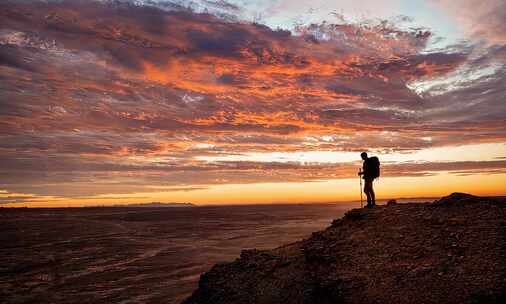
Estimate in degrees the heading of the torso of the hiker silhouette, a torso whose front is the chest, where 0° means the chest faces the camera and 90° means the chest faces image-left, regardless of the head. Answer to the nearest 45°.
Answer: approximately 90°
